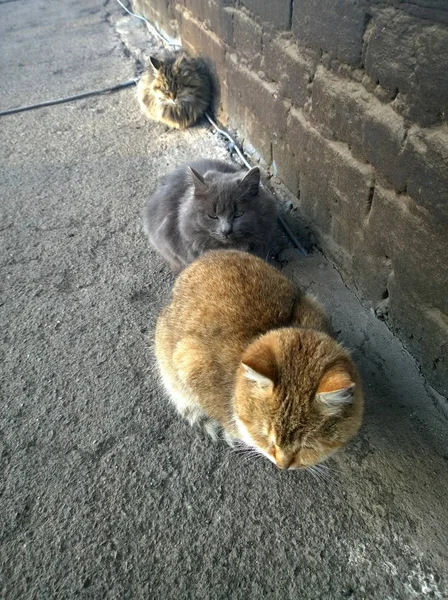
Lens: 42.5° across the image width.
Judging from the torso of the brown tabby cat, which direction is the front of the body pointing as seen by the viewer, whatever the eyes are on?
toward the camera

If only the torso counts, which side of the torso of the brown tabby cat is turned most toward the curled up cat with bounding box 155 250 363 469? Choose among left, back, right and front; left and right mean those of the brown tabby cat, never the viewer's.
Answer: front

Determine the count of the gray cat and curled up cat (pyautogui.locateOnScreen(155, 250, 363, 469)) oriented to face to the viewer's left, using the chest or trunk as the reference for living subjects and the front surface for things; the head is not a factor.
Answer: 0

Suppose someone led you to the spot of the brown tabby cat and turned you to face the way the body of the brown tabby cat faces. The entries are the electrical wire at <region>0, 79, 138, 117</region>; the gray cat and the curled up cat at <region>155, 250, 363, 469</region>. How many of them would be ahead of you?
2

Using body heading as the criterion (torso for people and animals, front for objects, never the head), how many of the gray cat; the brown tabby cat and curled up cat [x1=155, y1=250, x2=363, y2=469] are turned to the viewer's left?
0

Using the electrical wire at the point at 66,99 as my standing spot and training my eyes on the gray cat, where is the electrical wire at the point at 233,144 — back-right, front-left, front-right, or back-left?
front-left

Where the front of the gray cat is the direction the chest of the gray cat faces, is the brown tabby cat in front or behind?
behind

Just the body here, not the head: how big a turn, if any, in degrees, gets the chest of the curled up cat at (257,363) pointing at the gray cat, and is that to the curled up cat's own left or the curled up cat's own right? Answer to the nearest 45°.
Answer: approximately 135° to the curled up cat's own left

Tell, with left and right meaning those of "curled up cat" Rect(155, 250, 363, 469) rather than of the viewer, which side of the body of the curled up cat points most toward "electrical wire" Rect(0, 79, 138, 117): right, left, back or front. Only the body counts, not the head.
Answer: back

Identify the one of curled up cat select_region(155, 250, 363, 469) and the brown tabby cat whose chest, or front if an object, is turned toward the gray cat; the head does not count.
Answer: the brown tabby cat

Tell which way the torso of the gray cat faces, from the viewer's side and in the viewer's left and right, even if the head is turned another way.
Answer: facing the viewer and to the right of the viewer

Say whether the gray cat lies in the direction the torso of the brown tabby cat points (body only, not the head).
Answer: yes
